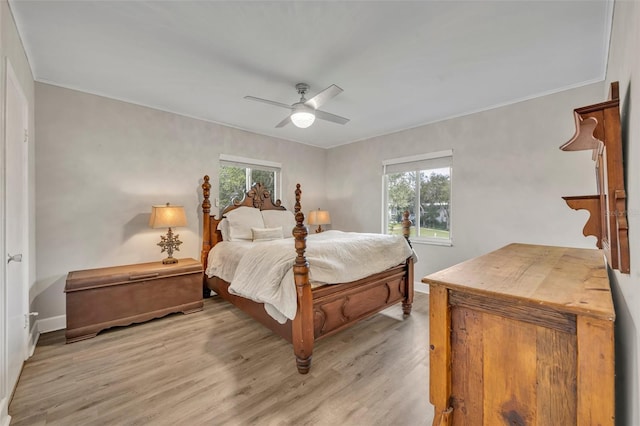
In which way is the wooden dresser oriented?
to the viewer's left

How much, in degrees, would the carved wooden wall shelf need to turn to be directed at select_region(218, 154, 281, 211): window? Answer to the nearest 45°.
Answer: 0° — it already faces it

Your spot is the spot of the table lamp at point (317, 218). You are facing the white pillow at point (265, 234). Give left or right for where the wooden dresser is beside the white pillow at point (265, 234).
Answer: left

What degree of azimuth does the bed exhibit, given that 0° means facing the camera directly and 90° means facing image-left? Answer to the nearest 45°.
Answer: approximately 315°

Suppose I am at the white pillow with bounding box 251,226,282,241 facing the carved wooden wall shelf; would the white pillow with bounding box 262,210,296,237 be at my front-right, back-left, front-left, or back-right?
back-left

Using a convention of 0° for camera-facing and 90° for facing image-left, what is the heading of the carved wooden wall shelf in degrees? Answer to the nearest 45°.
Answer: approximately 90°

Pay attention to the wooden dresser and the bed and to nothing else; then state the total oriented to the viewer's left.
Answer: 1
